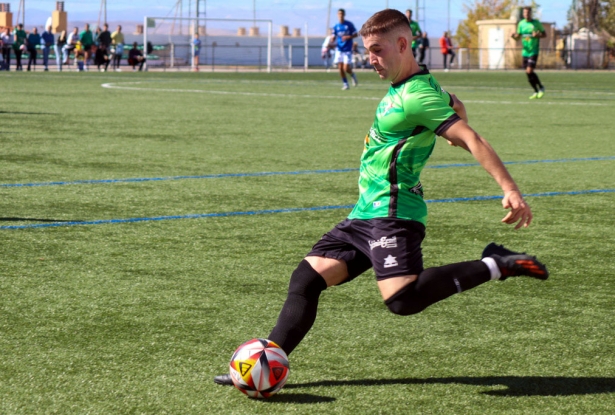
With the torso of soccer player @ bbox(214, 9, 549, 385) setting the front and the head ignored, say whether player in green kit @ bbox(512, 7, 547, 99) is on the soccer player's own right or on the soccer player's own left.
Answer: on the soccer player's own right

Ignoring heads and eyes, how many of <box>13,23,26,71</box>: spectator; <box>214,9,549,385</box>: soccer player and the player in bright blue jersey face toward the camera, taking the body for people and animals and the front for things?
2

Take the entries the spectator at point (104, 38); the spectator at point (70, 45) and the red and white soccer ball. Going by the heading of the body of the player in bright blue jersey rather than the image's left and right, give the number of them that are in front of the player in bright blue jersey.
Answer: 1

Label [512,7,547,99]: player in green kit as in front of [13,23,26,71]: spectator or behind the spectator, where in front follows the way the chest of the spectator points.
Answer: in front

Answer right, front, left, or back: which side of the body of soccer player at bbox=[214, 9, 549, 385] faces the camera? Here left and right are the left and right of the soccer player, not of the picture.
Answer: left

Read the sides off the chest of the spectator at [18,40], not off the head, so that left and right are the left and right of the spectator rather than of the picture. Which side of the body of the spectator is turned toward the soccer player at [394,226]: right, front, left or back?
front

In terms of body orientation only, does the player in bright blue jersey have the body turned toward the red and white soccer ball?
yes

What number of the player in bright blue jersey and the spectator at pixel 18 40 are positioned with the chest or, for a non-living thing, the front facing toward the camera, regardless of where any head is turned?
2

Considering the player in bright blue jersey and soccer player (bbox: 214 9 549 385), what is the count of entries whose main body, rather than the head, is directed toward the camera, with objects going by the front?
1

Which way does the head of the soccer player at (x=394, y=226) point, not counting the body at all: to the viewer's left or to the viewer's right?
to the viewer's left

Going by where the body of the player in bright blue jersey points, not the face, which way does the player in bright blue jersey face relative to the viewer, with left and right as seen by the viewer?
facing the viewer

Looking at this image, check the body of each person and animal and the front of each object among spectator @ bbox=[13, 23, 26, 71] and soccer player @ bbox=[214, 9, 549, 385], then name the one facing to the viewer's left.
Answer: the soccer player
